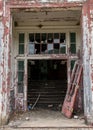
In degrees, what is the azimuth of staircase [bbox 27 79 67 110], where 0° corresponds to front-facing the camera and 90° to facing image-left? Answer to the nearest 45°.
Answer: approximately 0°

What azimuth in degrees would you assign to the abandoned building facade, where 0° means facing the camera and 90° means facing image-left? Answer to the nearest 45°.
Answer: approximately 0°
